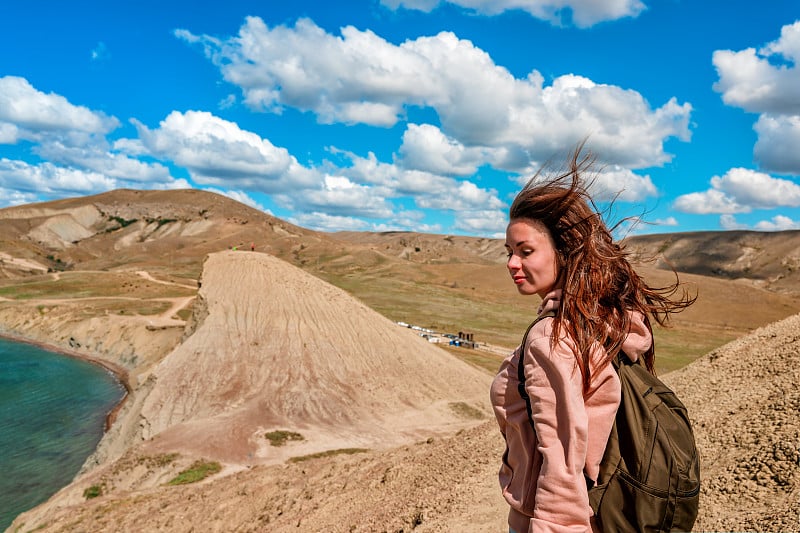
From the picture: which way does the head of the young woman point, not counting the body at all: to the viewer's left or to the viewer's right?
to the viewer's left

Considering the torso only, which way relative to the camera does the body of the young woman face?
to the viewer's left
